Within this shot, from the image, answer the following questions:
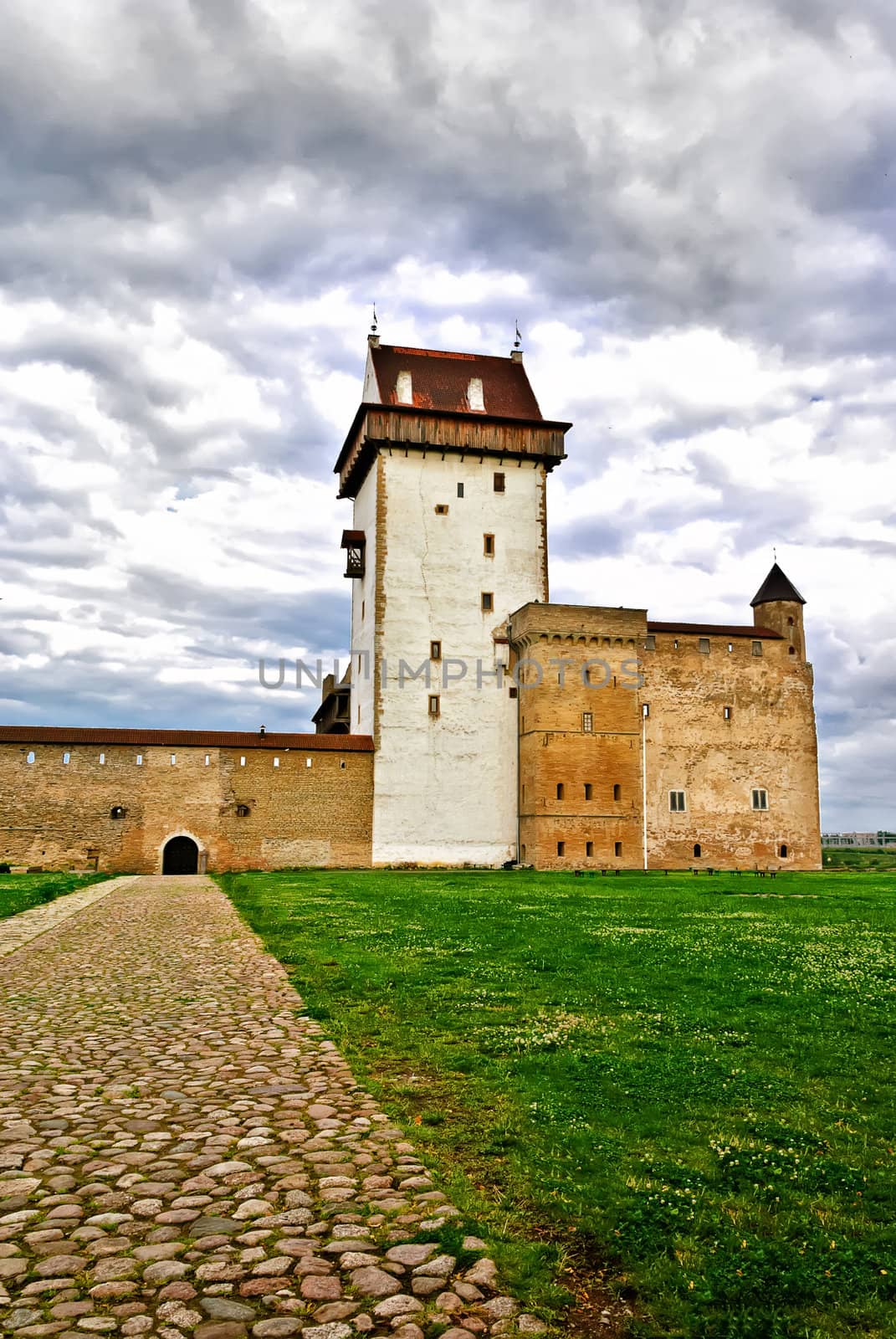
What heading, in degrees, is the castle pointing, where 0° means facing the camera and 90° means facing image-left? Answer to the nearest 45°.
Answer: approximately 0°

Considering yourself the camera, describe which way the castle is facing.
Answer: facing the viewer
